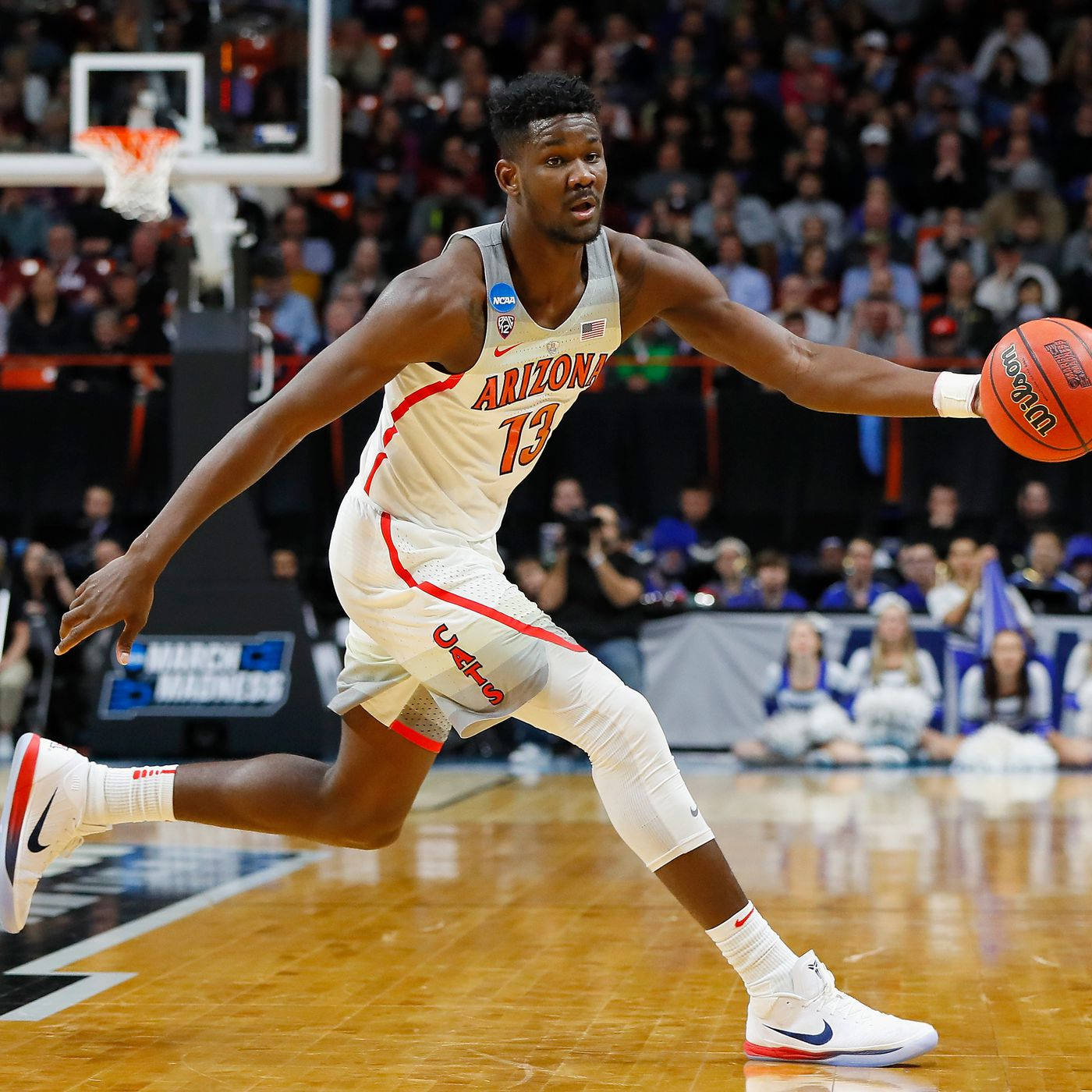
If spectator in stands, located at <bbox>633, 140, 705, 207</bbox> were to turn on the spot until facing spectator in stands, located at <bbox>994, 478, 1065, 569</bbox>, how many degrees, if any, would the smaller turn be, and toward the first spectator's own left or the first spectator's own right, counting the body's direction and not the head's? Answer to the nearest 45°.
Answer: approximately 45° to the first spectator's own left

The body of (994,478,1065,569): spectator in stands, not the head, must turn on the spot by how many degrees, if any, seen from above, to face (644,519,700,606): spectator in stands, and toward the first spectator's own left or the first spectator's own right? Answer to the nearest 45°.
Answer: approximately 90° to the first spectator's own right

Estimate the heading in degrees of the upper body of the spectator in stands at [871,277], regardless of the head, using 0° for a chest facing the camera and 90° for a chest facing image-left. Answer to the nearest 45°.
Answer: approximately 0°

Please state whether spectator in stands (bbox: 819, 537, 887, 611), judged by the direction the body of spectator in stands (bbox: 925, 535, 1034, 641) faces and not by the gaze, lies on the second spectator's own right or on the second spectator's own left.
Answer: on the second spectator's own right
